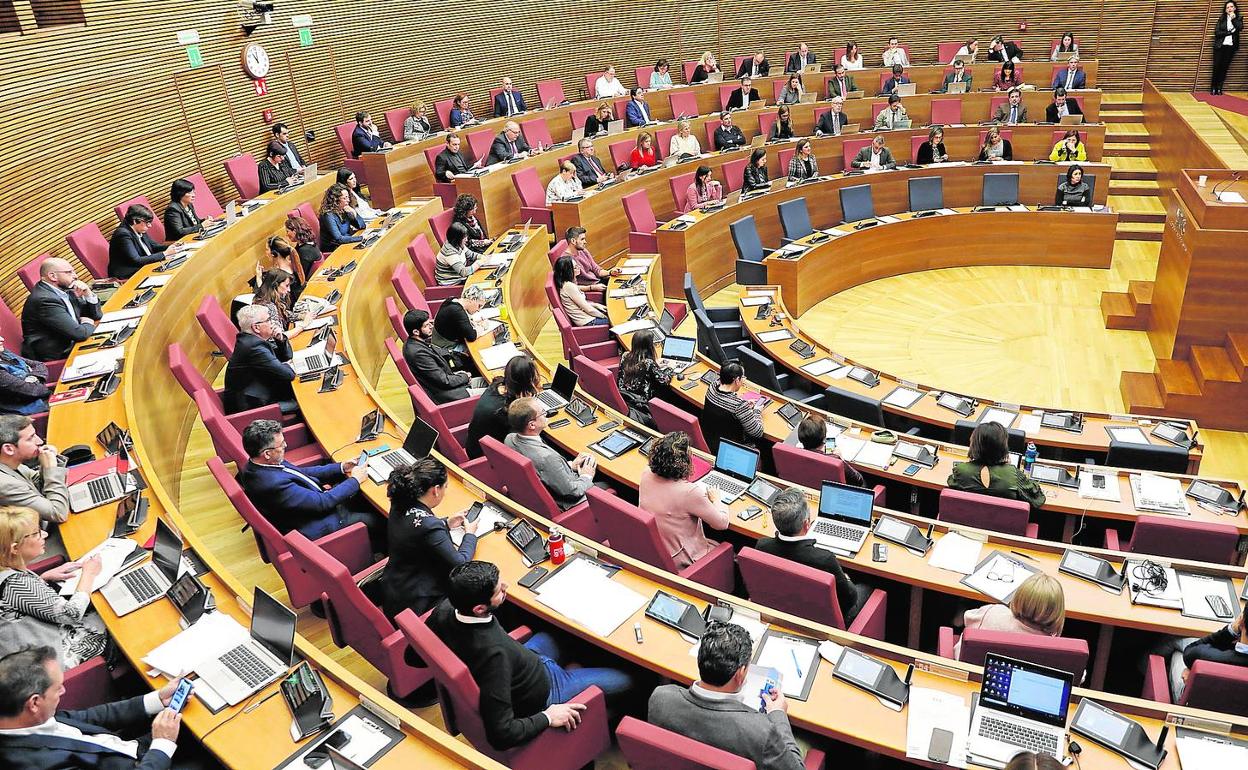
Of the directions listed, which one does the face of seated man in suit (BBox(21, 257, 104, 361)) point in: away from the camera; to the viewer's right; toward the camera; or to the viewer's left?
to the viewer's right

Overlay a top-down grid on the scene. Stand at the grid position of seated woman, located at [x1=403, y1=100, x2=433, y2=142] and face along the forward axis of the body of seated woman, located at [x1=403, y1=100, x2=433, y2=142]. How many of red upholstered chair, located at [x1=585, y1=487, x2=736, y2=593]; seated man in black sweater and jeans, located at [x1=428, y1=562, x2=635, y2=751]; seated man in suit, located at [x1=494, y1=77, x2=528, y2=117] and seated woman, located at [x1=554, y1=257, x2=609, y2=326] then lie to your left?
1

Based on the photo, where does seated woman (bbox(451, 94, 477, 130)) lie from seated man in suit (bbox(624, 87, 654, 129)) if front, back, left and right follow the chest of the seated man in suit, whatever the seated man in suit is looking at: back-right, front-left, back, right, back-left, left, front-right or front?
back-right

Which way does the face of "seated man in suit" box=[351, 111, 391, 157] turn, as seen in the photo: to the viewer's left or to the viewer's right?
to the viewer's right

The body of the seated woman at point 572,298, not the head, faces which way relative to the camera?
to the viewer's right

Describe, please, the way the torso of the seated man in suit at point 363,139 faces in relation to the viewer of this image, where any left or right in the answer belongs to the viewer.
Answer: facing the viewer and to the right of the viewer

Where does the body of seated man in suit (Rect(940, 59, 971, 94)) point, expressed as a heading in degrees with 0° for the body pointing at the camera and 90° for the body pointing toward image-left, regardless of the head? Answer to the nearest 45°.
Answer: approximately 0°

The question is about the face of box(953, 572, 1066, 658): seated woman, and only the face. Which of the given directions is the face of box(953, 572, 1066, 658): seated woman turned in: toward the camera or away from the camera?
away from the camera

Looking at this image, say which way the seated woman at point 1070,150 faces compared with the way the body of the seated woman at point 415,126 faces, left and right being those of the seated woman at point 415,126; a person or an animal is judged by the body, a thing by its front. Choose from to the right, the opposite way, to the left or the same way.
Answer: to the right

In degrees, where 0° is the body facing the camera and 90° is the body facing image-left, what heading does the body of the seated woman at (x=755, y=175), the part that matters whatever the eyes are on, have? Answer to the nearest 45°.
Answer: approximately 315°

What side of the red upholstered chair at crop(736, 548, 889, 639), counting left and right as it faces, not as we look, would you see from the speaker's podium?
front

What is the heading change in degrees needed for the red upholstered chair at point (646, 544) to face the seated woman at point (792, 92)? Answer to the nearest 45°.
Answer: approximately 45° to its left

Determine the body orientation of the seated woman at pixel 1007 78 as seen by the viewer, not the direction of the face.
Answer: toward the camera

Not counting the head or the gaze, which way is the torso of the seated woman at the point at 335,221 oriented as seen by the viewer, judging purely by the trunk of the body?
to the viewer's right

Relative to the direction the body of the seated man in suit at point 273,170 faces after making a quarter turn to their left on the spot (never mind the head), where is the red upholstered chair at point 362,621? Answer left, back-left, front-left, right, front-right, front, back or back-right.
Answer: back-right

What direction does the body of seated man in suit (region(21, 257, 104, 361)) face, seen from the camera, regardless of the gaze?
to the viewer's right

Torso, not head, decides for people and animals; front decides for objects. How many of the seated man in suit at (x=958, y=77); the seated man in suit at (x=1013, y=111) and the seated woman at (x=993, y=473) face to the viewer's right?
0

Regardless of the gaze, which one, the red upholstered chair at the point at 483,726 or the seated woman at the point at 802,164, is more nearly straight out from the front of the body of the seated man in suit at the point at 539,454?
the seated woman

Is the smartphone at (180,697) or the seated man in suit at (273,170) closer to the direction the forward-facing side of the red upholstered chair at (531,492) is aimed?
the seated man in suit

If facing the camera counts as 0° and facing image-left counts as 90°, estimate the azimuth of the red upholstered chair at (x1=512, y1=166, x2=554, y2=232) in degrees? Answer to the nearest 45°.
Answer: approximately 315°

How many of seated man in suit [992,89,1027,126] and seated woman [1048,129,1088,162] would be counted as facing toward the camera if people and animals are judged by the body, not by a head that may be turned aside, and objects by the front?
2

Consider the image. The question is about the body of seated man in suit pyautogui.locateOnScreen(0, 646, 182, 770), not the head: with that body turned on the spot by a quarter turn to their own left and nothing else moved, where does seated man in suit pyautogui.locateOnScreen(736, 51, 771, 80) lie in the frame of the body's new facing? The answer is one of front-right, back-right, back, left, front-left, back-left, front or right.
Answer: front-right
